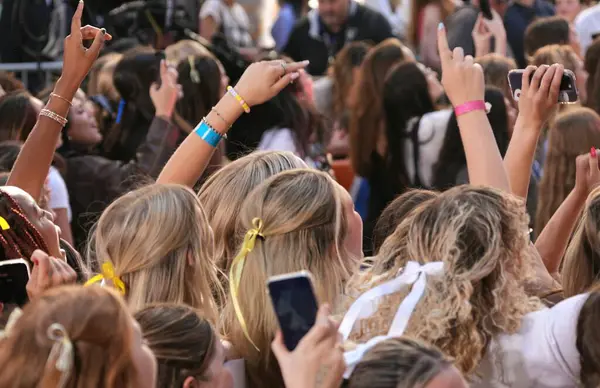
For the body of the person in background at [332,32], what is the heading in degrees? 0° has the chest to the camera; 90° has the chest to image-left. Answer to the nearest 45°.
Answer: approximately 0°

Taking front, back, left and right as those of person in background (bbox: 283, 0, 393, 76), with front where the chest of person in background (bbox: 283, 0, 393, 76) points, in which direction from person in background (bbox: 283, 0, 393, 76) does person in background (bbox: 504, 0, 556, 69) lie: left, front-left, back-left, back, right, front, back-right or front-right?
left

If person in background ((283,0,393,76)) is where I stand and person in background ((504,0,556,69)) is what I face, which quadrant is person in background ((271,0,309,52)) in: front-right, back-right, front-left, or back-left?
back-left
